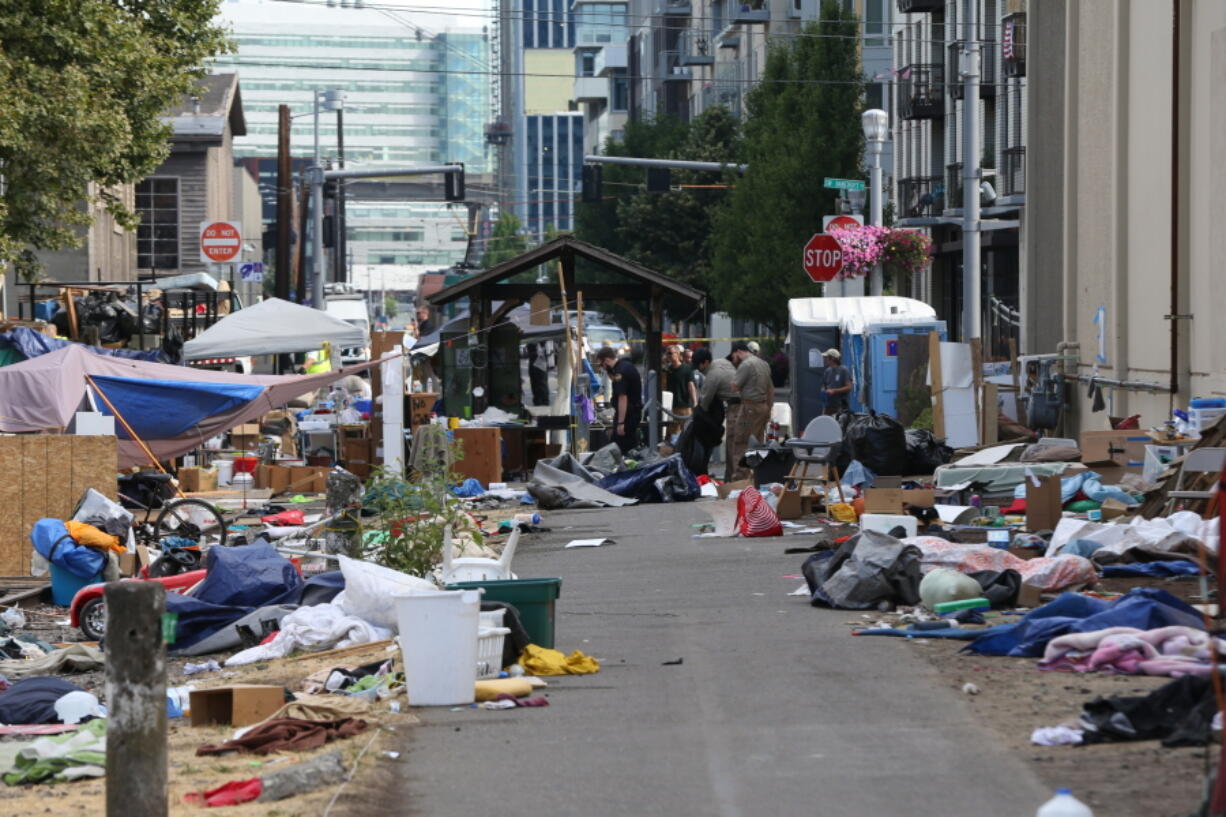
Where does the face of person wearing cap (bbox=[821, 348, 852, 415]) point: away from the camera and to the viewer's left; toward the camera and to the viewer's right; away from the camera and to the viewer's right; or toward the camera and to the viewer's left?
toward the camera and to the viewer's left

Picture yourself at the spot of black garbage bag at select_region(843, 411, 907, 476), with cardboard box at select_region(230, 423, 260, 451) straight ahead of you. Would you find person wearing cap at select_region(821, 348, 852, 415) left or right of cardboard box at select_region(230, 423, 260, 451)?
right

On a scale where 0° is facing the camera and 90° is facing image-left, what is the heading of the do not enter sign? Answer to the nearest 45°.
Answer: approximately 0°

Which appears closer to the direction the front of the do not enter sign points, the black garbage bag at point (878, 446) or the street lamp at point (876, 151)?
the black garbage bag

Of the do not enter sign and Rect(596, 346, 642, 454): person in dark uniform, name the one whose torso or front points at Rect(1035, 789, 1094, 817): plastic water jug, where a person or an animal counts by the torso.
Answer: the do not enter sign

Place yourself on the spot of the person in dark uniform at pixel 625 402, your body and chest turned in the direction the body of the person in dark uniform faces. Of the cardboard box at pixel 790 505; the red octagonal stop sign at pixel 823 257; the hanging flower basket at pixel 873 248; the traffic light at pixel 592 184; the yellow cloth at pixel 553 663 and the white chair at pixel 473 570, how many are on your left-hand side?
3

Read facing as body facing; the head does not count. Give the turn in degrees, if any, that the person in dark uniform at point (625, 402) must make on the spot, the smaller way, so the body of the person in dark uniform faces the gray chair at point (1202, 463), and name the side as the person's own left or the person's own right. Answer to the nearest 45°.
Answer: approximately 90° to the person's own left

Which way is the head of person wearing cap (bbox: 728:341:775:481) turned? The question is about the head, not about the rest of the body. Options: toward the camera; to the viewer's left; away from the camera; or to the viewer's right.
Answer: to the viewer's left
